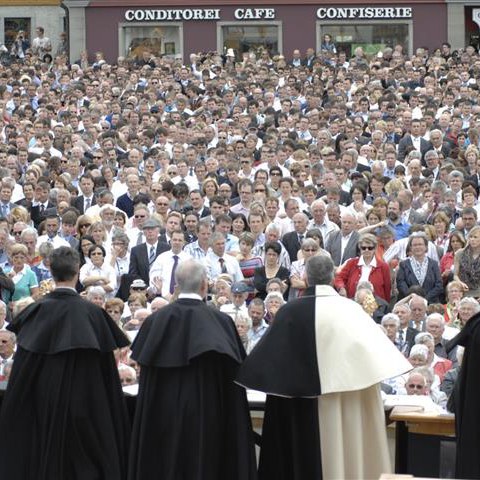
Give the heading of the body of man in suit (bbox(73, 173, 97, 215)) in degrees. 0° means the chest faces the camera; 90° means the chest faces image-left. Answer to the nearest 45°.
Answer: approximately 0°

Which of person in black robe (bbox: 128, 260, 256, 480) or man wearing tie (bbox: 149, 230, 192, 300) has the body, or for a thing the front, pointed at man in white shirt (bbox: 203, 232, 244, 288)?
the person in black robe

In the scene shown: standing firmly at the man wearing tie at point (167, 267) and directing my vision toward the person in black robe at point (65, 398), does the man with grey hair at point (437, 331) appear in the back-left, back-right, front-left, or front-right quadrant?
front-left

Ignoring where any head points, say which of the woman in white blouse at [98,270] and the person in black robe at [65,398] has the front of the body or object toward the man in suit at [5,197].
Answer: the person in black robe

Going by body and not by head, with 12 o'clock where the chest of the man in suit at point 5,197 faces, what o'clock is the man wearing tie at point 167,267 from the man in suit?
The man wearing tie is roughly at 11 o'clock from the man in suit.

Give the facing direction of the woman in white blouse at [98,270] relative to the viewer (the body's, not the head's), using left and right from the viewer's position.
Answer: facing the viewer

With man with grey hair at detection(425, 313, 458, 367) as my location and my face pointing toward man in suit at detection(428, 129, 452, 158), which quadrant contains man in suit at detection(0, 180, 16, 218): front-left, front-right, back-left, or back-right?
front-left

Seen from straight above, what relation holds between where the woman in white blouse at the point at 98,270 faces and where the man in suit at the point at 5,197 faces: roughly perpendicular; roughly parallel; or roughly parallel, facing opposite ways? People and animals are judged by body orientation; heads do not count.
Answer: roughly parallel

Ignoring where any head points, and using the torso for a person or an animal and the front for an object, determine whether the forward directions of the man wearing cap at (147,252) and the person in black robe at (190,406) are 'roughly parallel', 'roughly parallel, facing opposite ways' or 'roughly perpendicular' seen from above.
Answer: roughly parallel, facing opposite ways

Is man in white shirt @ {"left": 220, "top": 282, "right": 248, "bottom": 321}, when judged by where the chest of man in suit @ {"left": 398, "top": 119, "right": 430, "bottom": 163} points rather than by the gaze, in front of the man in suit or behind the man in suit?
in front

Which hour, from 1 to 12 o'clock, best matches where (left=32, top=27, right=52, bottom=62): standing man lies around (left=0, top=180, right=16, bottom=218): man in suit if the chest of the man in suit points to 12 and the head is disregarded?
The standing man is roughly at 6 o'clock from the man in suit.

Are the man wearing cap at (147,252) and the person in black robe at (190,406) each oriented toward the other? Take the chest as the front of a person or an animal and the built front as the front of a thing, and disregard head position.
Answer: yes

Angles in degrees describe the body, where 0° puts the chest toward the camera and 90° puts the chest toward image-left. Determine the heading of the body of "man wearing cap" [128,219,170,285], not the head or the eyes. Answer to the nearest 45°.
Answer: approximately 0°

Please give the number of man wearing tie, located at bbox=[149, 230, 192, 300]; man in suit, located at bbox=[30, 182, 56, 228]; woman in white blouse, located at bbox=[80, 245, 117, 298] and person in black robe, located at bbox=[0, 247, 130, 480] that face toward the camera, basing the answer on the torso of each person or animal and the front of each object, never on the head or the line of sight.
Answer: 3

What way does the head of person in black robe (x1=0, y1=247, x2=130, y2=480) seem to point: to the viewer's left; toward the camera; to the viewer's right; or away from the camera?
away from the camera

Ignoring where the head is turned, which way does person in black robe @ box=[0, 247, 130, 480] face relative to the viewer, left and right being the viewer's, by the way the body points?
facing away from the viewer

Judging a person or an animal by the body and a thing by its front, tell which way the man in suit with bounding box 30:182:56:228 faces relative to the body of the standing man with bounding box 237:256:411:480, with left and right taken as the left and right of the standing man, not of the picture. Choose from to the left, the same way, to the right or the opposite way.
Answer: the opposite way

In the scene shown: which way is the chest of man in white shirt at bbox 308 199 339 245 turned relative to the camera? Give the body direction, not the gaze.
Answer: toward the camera

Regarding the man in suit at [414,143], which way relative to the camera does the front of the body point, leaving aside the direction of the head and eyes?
toward the camera
